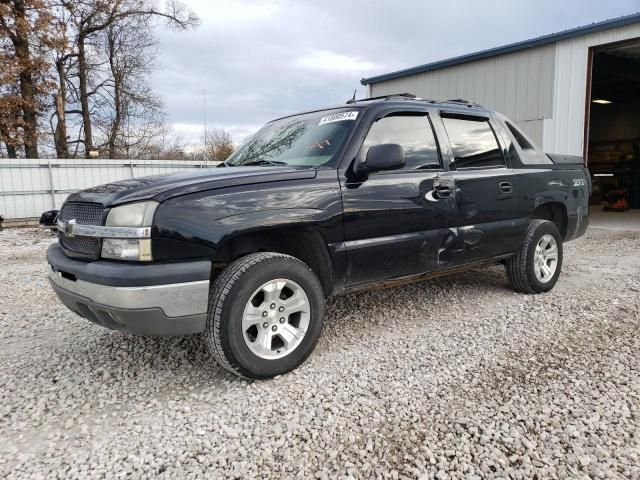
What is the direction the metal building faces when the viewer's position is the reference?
facing the viewer and to the left of the viewer

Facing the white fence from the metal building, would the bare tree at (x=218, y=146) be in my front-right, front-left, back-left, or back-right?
front-right

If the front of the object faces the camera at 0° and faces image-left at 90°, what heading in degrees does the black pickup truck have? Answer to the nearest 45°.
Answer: approximately 45°

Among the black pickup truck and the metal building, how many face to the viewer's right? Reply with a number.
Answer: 0

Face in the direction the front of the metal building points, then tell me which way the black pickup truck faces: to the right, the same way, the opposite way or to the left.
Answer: the same way

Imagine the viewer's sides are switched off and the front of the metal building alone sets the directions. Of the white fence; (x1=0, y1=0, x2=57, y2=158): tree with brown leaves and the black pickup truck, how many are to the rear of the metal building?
0

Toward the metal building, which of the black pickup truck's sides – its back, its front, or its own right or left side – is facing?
back

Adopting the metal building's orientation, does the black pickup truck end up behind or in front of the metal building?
in front

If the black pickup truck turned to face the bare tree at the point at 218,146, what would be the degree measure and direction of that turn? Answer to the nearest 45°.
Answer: approximately 135° to its right

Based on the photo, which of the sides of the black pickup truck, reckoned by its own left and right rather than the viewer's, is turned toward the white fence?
right

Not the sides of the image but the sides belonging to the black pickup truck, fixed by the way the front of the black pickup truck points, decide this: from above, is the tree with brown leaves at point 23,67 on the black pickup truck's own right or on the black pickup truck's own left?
on the black pickup truck's own right

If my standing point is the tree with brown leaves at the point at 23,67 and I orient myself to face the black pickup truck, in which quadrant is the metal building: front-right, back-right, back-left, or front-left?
front-left

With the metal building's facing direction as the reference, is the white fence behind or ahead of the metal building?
ahead

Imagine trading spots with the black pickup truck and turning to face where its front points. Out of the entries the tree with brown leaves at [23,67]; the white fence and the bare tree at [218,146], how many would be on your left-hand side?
0
